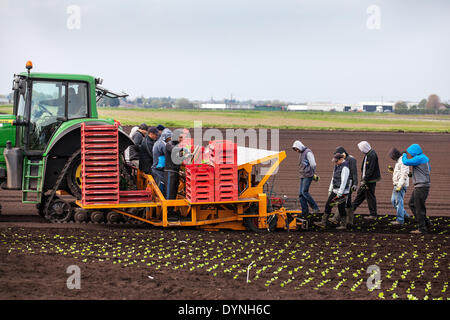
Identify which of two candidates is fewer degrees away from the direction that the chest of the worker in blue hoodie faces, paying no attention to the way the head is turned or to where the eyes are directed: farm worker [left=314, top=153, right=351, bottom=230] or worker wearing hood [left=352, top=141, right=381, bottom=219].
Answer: the farm worker

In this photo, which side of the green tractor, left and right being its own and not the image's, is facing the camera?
left

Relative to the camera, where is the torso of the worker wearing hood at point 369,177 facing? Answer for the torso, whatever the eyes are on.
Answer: to the viewer's left

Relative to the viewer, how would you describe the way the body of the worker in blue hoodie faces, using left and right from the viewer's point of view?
facing to the left of the viewer

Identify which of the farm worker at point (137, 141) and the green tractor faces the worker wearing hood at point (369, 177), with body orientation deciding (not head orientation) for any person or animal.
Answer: the farm worker

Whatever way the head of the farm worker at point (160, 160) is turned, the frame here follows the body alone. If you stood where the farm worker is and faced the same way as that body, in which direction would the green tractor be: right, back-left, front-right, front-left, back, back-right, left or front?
back

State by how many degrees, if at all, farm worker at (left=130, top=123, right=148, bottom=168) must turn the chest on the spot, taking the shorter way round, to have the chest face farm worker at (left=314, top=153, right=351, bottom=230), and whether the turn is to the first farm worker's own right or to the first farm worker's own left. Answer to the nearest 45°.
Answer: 0° — they already face them

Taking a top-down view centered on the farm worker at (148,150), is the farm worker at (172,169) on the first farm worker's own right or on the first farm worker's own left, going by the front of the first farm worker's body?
on the first farm worker's own right

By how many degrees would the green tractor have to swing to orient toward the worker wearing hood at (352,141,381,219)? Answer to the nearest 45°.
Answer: approximately 180°

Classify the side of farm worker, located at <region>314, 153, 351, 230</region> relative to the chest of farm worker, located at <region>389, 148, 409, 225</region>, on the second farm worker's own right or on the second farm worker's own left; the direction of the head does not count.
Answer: on the second farm worker's own left

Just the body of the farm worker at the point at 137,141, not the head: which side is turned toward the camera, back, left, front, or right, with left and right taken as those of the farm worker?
right

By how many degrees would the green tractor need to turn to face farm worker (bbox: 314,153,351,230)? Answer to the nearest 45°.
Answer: approximately 180°
